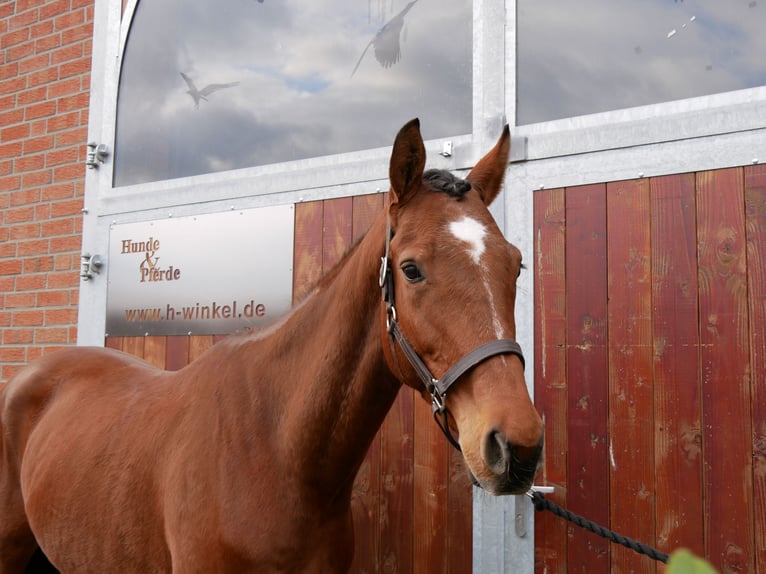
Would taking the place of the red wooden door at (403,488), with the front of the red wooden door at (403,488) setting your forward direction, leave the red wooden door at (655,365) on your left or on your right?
on your left

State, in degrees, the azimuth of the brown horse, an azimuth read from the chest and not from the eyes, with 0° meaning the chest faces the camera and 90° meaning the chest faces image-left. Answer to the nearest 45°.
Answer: approximately 315°

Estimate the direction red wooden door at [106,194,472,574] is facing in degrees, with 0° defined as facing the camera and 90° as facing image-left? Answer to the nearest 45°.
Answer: approximately 0°
